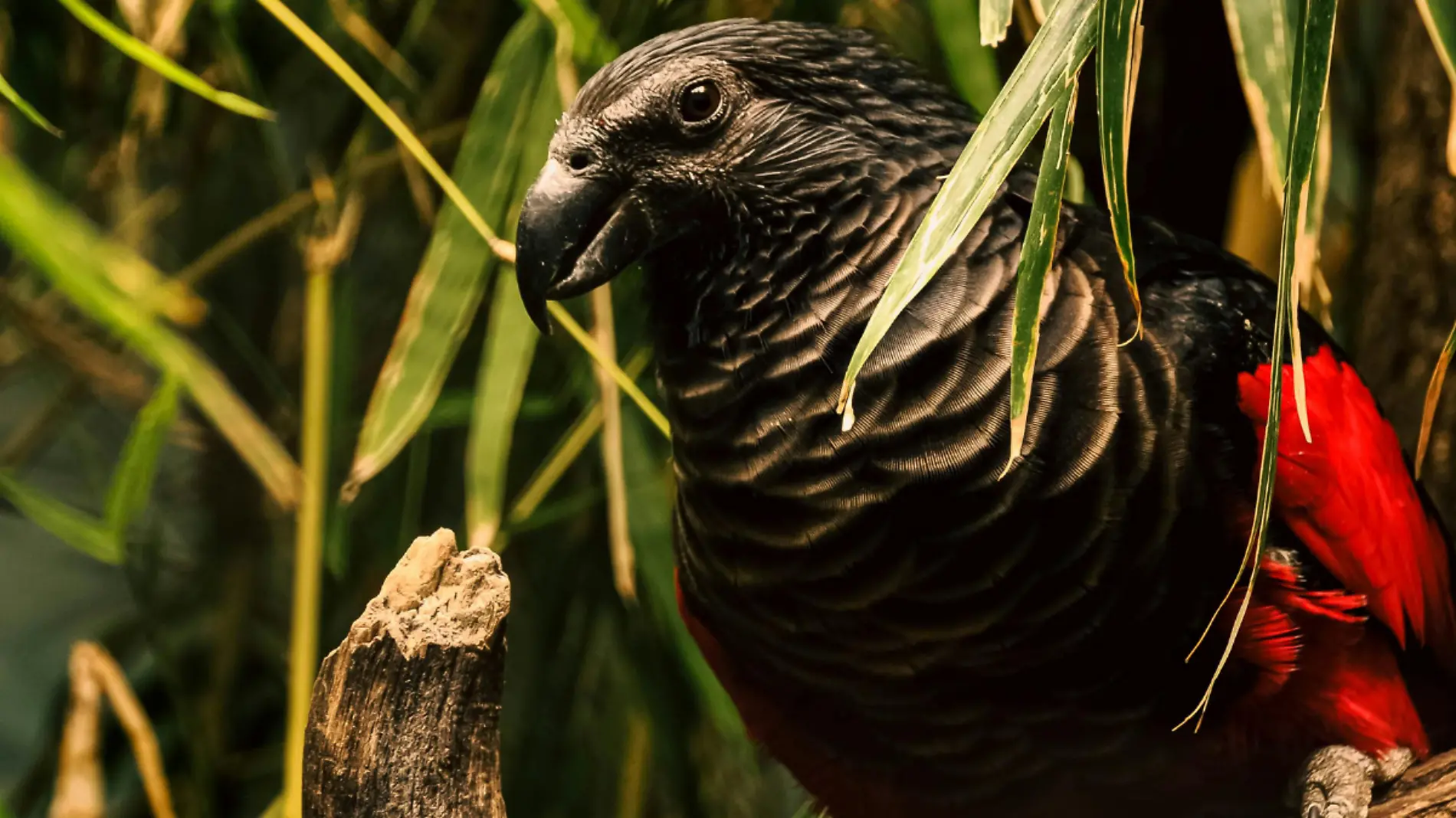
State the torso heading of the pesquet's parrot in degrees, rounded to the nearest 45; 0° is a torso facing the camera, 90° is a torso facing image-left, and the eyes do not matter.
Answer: approximately 45°

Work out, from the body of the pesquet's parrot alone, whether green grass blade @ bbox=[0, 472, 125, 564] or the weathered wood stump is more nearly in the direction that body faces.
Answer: the weathered wood stump

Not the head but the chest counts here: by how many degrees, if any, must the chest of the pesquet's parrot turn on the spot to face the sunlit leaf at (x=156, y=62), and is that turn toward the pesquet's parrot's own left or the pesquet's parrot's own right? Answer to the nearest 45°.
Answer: approximately 45° to the pesquet's parrot's own right

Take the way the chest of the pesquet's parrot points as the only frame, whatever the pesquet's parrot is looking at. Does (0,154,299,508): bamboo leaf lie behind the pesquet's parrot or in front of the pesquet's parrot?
in front

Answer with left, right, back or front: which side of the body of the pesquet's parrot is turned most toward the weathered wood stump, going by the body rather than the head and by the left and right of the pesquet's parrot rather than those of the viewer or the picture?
front
